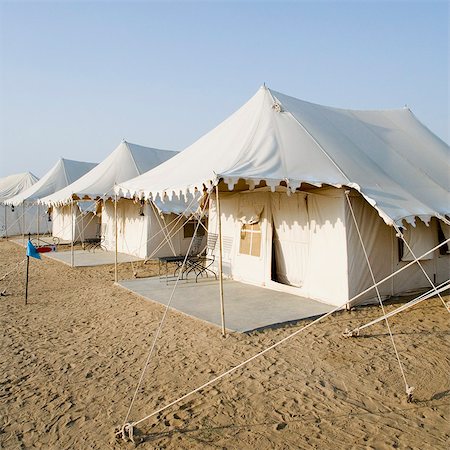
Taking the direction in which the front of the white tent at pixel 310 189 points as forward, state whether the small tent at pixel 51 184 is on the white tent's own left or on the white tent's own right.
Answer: on the white tent's own right

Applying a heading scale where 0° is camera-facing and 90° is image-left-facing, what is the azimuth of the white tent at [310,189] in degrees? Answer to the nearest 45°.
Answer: approximately 45°

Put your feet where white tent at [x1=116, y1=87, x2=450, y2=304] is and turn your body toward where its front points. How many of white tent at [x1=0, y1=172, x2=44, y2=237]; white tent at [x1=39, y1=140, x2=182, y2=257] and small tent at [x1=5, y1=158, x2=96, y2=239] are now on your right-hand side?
3

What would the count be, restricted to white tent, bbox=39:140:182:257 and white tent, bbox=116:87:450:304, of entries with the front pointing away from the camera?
0

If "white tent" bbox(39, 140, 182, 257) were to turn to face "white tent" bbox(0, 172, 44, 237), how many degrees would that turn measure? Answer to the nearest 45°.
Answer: approximately 90° to its right

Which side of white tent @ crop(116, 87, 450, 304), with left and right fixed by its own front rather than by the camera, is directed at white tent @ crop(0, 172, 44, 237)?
right

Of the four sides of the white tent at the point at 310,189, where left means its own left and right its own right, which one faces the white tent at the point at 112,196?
right

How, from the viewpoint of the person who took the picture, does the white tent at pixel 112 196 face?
facing the viewer and to the left of the viewer

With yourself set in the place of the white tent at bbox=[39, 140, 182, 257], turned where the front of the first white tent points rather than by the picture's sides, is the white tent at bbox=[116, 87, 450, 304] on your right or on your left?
on your left
